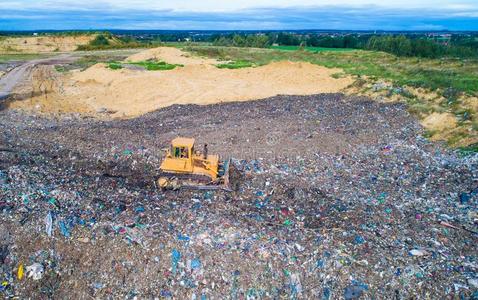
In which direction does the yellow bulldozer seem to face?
to the viewer's right

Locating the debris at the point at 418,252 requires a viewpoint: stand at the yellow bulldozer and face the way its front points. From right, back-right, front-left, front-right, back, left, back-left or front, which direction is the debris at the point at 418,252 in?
front-right

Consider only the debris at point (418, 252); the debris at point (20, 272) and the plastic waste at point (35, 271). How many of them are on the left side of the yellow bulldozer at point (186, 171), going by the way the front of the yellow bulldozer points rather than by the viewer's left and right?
0

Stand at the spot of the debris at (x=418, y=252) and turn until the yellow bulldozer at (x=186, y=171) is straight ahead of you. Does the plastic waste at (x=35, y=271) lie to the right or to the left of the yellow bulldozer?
left

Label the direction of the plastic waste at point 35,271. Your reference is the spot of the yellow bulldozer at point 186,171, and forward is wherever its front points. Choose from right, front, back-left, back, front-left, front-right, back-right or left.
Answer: back-right

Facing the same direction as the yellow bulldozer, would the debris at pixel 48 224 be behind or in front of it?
behind

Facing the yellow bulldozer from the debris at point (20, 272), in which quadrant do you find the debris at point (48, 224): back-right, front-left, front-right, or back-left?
front-left

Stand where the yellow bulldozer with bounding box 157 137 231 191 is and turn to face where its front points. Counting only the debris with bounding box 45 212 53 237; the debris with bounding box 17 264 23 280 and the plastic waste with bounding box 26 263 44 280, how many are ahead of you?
0

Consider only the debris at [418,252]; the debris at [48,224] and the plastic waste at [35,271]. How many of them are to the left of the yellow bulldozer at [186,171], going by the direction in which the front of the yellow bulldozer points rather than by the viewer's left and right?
0

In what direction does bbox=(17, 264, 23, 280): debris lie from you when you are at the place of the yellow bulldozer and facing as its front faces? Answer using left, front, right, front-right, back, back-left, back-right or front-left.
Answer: back-right
